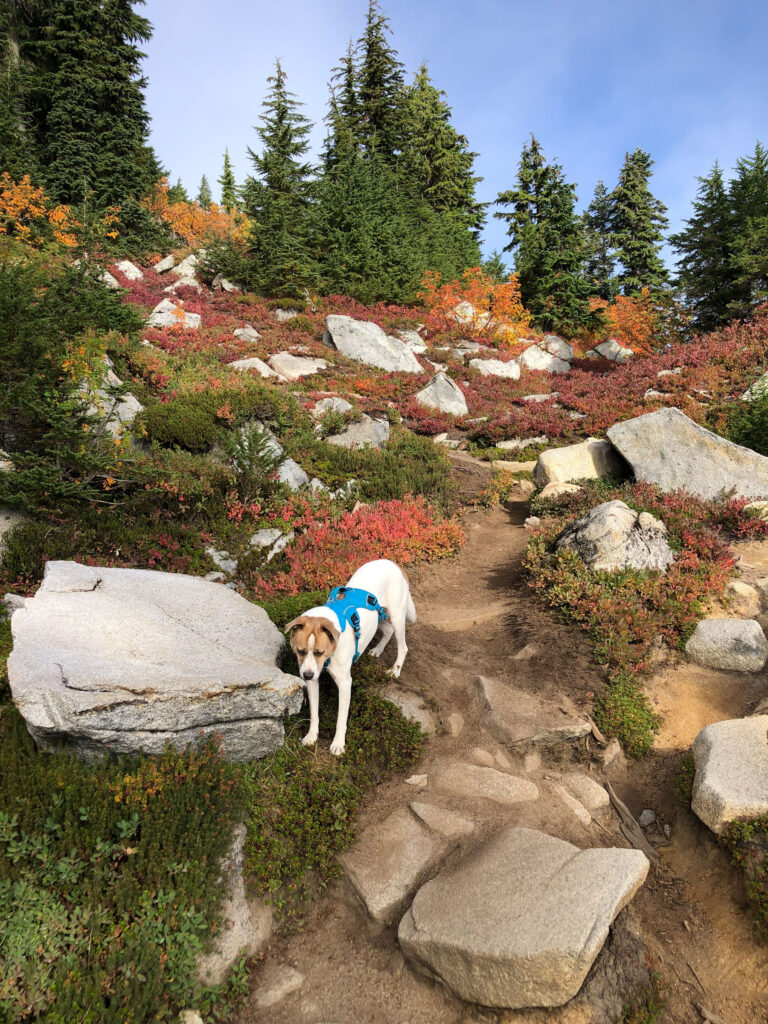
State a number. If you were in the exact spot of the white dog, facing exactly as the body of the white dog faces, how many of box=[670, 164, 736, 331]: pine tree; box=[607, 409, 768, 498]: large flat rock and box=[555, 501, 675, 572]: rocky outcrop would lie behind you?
3

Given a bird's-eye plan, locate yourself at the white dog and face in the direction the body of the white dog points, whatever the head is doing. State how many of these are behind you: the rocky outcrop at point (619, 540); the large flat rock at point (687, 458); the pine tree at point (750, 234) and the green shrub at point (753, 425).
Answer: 4

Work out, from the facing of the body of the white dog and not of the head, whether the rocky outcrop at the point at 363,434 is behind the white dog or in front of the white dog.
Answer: behind

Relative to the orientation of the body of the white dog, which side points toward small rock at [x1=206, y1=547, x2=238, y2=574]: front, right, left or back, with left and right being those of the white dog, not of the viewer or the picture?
right

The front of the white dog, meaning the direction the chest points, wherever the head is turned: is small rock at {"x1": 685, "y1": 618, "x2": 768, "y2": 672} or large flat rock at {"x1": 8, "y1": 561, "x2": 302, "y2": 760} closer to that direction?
the large flat rock

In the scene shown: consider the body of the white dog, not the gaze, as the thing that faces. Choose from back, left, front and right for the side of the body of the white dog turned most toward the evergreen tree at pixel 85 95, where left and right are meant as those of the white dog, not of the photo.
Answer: right

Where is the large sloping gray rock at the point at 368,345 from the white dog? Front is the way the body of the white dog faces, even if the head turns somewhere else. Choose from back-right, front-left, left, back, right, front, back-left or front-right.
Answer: back-right

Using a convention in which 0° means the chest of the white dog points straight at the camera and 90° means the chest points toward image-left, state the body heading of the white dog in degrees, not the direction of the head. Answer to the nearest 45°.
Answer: approximately 45°

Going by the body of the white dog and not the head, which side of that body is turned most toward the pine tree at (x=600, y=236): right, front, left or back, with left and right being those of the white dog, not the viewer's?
back

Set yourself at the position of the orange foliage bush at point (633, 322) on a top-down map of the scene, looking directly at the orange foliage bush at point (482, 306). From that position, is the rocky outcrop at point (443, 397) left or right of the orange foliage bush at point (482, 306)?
left

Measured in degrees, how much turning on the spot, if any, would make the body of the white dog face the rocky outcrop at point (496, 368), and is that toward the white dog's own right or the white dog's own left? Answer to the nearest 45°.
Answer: approximately 135° to the white dog's own right

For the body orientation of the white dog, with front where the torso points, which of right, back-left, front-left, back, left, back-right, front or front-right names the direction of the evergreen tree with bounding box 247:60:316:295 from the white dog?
back-right

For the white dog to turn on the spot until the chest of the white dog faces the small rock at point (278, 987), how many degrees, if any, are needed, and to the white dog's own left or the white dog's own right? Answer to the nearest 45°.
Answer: approximately 45° to the white dog's own left

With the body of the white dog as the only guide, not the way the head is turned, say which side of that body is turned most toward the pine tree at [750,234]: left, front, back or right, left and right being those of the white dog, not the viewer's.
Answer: back
